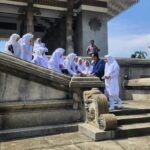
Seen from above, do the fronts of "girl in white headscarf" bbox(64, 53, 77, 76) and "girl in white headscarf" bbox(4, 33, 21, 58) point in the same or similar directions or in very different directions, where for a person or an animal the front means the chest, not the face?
same or similar directions

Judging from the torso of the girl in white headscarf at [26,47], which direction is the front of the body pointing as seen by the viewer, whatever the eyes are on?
to the viewer's right

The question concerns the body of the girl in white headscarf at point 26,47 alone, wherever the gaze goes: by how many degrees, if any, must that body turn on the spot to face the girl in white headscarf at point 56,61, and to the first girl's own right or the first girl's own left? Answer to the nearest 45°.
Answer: approximately 45° to the first girl's own left

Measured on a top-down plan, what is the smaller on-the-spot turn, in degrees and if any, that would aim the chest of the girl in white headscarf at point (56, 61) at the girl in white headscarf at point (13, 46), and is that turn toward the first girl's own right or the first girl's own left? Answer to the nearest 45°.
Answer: approximately 135° to the first girl's own right

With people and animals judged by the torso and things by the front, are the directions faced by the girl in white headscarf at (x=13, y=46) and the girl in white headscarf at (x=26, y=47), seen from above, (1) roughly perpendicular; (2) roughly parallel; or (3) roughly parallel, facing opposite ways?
roughly parallel

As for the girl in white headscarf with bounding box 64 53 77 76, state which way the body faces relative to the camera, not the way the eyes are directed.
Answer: to the viewer's right

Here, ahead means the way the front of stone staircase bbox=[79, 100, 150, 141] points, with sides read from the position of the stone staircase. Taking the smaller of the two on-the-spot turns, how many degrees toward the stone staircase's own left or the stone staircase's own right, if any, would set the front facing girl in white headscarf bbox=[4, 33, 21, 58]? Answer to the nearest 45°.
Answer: approximately 180°

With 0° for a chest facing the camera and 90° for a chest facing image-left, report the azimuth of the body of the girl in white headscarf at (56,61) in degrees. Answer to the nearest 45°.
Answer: approximately 270°

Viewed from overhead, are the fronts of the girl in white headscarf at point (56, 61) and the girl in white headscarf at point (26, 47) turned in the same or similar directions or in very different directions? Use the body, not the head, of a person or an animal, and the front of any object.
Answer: same or similar directions

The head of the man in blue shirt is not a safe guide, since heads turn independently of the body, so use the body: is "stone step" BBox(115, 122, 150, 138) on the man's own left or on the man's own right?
on the man's own left

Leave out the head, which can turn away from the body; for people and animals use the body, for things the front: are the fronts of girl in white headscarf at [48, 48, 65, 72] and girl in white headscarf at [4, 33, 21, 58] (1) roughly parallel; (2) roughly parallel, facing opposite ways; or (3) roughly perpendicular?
roughly parallel

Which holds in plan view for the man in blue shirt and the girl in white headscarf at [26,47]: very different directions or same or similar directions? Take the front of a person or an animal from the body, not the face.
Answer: very different directions
